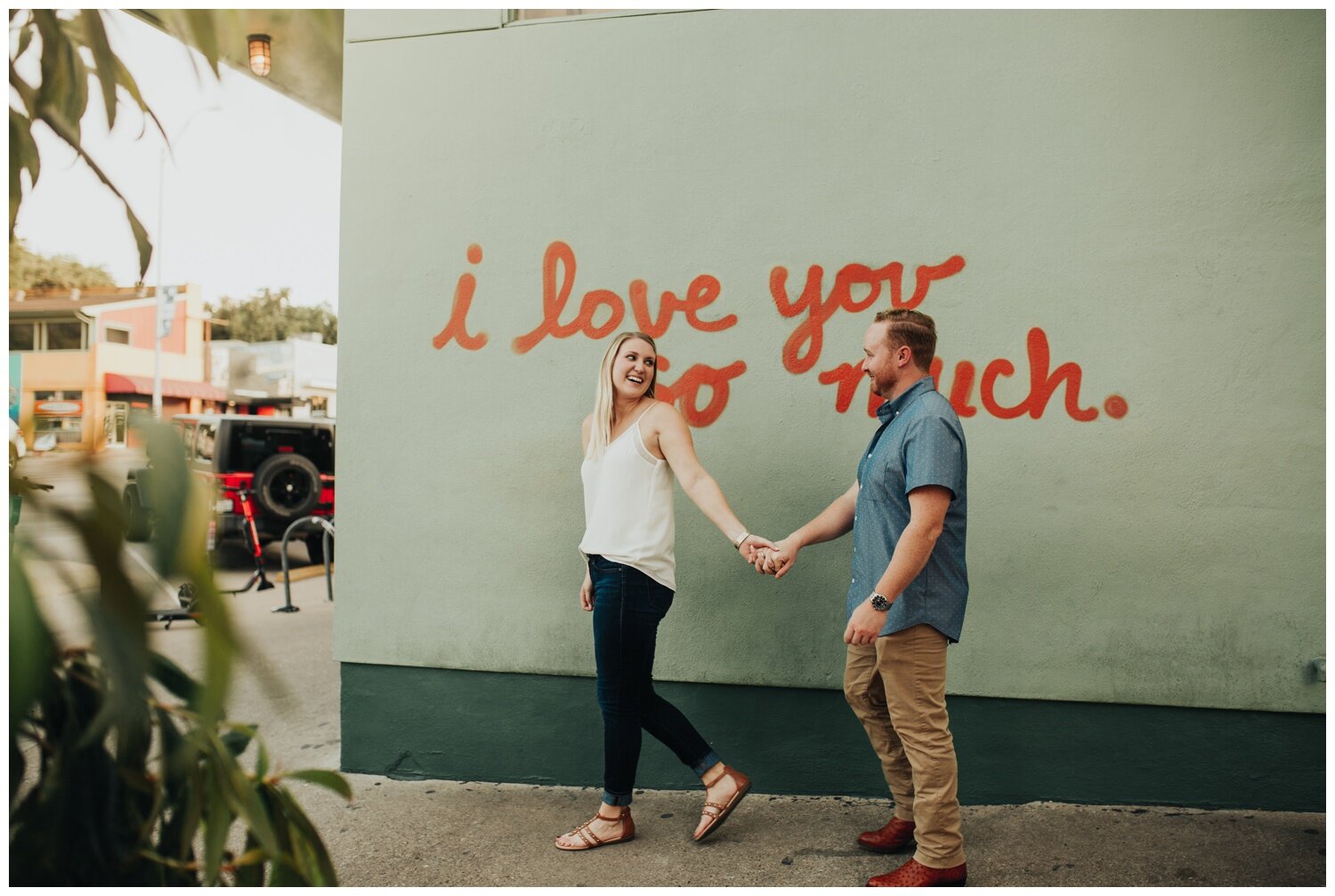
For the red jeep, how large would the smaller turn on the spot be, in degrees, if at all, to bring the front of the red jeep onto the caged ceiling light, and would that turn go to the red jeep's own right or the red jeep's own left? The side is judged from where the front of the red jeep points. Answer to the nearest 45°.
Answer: approximately 135° to the red jeep's own left

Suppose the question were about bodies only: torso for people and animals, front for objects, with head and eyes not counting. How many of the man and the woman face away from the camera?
0

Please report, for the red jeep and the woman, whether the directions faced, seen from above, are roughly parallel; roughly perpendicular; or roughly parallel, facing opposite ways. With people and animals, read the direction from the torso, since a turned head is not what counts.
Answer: roughly perpendicular

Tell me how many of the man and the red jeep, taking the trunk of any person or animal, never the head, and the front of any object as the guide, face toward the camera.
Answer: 0

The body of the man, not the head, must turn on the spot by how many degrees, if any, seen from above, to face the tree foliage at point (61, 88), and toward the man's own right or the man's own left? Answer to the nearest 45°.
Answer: approximately 45° to the man's own left

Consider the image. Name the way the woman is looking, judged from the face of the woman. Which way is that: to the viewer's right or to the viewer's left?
to the viewer's right

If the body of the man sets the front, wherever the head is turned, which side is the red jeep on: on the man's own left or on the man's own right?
on the man's own right

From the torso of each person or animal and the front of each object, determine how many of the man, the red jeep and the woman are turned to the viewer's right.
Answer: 0

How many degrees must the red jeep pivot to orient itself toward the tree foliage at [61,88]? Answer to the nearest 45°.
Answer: approximately 135° to its left

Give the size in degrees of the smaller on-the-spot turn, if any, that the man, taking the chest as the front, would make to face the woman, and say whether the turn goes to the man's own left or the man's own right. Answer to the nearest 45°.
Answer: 0° — they already face them

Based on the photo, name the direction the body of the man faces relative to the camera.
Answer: to the viewer's left

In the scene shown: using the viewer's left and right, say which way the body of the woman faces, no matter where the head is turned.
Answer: facing the viewer and to the left of the viewer

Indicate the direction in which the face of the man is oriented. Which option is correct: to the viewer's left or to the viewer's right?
to the viewer's left

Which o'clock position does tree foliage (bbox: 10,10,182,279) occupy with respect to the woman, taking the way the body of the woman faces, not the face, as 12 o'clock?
The tree foliage is roughly at 11 o'clock from the woman.

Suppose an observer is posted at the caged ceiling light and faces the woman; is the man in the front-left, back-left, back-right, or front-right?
front-right
